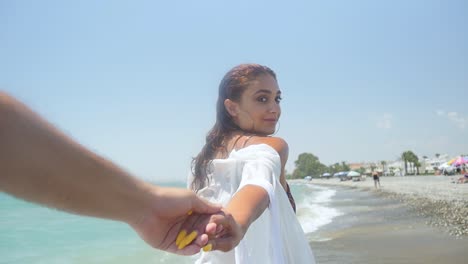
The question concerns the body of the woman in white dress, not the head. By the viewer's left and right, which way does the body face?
facing away from the viewer and to the right of the viewer
